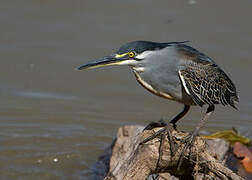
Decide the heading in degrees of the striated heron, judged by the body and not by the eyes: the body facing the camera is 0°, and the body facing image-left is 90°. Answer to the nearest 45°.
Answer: approximately 90°
